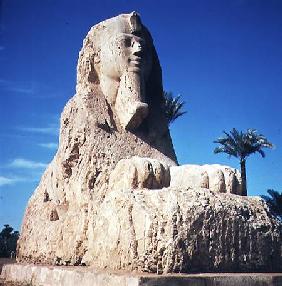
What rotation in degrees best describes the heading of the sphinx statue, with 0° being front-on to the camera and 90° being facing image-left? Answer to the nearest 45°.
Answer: approximately 315°
